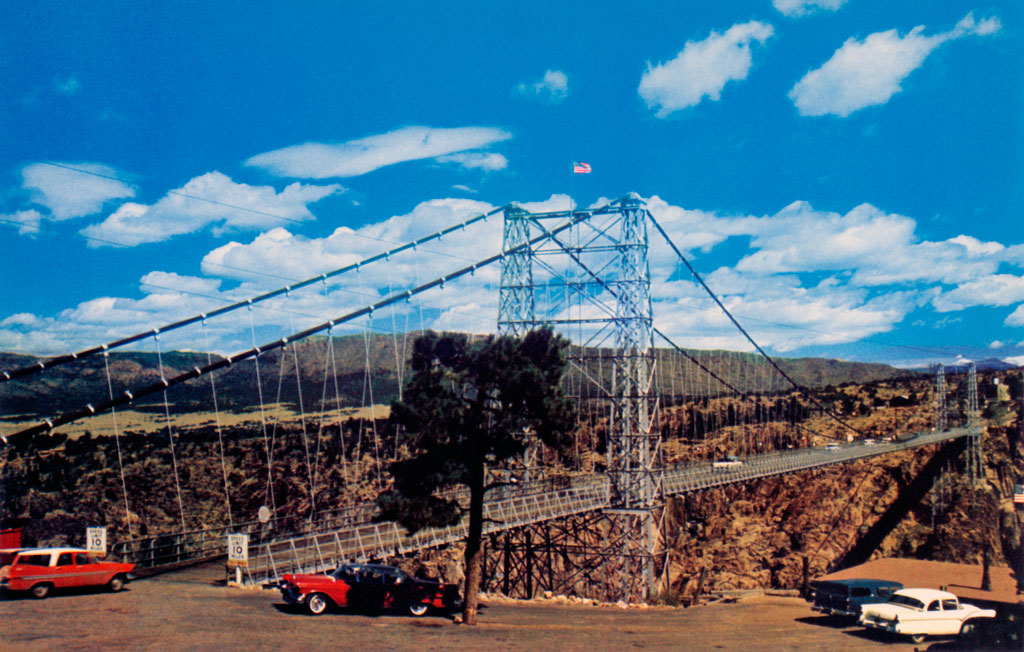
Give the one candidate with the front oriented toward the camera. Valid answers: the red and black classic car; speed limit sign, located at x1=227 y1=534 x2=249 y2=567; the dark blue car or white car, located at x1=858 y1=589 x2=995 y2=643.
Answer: the speed limit sign

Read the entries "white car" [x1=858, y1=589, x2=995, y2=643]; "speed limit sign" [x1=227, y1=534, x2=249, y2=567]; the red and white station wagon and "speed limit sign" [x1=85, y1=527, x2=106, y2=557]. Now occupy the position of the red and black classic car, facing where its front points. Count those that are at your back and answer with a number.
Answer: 1

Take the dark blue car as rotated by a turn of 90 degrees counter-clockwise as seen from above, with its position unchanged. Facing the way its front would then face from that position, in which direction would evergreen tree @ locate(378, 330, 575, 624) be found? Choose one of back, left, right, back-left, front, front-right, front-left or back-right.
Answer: left

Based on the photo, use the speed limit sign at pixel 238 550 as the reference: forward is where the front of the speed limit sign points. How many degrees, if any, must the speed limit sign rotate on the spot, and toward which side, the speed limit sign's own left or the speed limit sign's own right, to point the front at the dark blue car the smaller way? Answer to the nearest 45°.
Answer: approximately 90° to the speed limit sign's own left

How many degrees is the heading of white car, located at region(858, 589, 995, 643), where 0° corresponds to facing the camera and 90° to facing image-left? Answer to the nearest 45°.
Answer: approximately 225°

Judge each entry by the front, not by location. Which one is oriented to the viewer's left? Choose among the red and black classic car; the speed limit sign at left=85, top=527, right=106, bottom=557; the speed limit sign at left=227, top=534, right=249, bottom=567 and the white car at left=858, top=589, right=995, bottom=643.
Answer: the red and black classic car

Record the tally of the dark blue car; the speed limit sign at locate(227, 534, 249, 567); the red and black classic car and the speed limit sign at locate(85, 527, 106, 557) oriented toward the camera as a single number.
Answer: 2

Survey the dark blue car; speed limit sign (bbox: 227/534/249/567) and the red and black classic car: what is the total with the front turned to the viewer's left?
1

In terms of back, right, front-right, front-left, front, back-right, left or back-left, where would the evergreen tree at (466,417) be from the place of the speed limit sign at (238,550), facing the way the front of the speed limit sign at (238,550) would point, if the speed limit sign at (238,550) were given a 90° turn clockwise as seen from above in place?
back-left

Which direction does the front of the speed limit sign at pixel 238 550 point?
toward the camera

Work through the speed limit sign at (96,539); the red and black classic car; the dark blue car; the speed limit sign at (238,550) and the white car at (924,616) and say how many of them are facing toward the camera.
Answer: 2

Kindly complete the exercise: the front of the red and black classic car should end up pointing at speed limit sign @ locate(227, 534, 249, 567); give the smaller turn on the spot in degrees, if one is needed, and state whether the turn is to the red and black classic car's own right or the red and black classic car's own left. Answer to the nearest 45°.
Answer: approximately 45° to the red and black classic car's own right

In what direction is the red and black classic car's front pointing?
to the viewer's left

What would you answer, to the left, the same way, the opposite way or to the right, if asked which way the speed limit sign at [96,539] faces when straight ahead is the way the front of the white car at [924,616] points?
to the right
